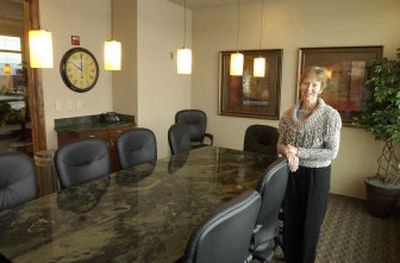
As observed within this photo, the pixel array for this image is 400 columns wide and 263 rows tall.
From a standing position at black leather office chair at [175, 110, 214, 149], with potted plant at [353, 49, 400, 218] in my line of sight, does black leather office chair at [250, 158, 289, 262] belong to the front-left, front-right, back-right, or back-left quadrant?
front-right

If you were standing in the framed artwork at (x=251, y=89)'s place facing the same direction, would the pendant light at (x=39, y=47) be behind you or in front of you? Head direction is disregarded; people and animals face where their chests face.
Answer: in front

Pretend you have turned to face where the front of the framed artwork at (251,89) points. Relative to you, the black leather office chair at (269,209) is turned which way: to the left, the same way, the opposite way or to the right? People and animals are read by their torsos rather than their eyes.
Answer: to the right

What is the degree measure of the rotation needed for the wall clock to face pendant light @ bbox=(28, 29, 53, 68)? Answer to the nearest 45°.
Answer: approximately 45° to its right

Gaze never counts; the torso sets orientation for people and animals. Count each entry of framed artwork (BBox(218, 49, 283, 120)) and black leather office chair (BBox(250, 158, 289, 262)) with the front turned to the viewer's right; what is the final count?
0

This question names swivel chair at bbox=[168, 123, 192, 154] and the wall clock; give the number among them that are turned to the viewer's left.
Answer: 0

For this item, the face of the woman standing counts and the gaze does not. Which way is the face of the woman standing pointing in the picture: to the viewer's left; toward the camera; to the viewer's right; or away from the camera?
toward the camera

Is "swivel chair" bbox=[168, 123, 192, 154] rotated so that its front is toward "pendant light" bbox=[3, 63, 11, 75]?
no

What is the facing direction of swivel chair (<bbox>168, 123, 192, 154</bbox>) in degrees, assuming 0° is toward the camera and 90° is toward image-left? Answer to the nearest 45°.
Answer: approximately 315°

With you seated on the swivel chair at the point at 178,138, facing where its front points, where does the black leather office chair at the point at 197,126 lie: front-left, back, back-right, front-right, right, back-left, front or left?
back-left

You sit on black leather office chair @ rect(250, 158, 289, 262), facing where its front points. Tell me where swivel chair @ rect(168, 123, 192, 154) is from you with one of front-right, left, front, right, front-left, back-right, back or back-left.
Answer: front

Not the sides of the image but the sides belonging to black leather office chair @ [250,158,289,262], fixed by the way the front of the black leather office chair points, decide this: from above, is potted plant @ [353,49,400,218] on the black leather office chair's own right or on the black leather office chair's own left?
on the black leather office chair's own right

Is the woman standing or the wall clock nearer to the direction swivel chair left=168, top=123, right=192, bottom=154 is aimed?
the woman standing

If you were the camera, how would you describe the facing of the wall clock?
facing the viewer and to the right of the viewer

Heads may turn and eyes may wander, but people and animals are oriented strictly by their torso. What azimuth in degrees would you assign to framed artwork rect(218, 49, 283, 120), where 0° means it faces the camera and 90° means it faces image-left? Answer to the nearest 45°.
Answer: approximately 45°
